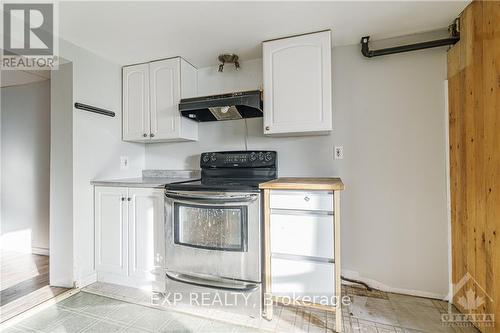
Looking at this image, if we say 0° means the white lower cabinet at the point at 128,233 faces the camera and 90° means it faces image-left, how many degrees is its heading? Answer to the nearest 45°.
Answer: approximately 45°

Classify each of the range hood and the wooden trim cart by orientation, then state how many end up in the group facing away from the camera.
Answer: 0

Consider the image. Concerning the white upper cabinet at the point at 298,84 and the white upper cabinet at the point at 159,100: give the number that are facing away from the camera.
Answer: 0

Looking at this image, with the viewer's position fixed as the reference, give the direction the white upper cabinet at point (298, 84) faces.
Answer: facing the viewer and to the left of the viewer

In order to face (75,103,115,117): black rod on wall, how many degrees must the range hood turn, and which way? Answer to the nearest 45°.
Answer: approximately 45° to its right

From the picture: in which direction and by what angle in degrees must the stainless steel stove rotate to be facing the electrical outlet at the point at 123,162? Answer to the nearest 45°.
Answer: approximately 90° to its right

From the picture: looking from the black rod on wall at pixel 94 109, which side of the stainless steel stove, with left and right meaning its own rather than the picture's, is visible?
right
